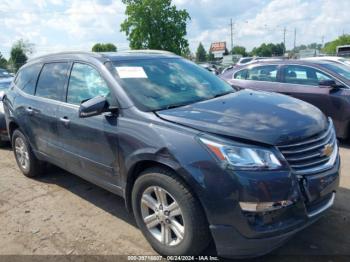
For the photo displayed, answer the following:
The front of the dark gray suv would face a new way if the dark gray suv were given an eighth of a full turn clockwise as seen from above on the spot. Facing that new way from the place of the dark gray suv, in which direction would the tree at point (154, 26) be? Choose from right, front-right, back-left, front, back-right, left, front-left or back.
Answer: back

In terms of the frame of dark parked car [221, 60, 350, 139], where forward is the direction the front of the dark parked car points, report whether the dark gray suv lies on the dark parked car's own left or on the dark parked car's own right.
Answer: on the dark parked car's own right

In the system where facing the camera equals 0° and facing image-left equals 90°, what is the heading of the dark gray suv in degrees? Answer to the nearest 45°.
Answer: approximately 315°

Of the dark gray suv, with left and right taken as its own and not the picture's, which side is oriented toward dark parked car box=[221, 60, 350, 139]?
left
